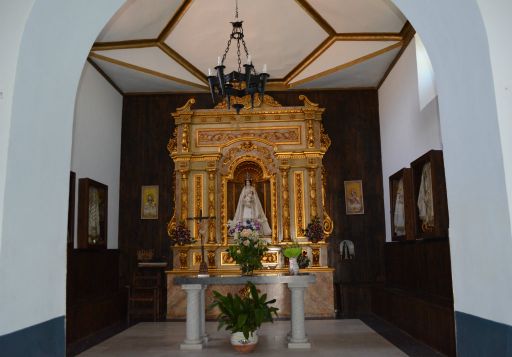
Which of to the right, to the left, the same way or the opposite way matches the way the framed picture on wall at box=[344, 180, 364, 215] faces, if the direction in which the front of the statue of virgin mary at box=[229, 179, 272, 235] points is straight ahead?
the same way

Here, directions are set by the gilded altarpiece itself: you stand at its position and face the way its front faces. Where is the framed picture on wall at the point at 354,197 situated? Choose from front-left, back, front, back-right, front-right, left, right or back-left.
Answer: left

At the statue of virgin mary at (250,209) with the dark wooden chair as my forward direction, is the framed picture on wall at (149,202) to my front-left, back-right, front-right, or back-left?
front-right

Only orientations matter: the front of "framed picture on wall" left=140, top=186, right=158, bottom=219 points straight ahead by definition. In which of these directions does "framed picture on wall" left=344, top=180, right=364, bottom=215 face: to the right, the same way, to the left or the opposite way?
the same way

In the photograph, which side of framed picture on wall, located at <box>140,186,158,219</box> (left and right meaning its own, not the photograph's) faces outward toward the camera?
front

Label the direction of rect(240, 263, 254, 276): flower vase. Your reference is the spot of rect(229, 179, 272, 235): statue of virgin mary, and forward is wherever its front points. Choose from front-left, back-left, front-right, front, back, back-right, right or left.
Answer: front

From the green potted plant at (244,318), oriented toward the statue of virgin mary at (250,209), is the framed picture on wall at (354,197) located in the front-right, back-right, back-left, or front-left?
front-right

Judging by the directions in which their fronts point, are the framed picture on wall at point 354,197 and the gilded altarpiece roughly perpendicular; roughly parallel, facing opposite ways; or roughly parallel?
roughly parallel

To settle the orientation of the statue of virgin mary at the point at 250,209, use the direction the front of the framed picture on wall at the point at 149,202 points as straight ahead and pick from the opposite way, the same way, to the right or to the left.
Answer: the same way

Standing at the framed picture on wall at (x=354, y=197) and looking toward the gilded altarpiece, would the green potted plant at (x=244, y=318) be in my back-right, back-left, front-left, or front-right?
front-left

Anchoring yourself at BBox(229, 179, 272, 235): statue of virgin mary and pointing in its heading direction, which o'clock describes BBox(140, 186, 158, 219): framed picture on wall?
The framed picture on wall is roughly at 3 o'clock from the statue of virgin mary.

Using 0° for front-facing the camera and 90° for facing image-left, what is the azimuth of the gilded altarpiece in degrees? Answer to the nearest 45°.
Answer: approximately 0°

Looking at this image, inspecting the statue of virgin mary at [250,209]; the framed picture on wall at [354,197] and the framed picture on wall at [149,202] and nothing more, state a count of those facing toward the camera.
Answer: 3

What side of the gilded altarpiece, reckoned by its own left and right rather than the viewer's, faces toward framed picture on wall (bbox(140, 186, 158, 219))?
right

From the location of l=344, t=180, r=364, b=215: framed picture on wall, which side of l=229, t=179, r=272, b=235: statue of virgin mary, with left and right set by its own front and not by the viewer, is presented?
left
